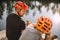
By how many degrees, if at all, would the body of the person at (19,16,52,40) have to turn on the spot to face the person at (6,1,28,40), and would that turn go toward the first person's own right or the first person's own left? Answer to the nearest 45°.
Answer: approximately 90° to the first person's own left
